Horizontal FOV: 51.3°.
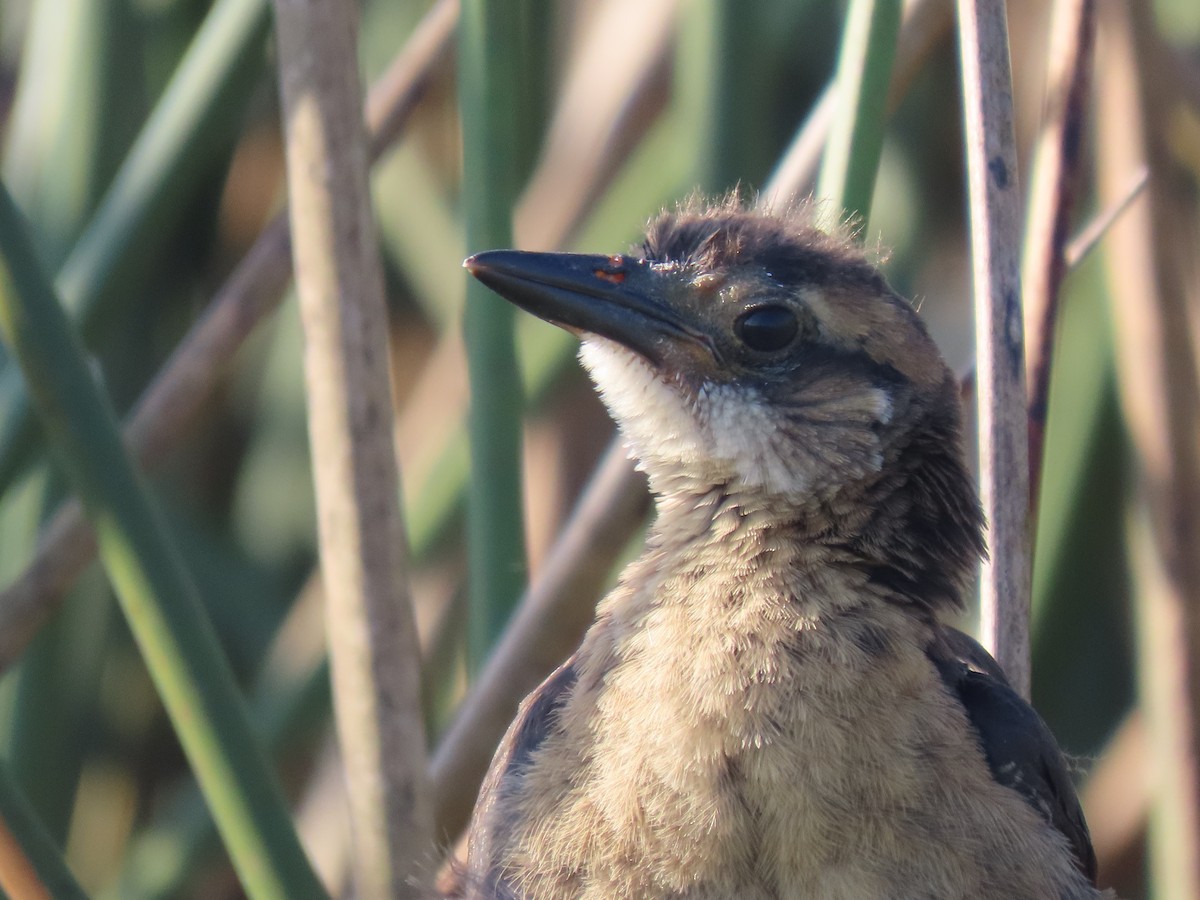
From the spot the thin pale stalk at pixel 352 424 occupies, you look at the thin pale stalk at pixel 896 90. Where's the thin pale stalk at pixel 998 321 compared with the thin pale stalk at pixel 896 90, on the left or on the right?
right

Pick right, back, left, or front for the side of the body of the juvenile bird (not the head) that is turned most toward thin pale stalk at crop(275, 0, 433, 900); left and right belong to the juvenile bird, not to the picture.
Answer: right

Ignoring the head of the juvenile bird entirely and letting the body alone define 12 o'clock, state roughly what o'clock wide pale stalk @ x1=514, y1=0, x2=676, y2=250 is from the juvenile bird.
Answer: The wide pale stalk is roughly at 5 o'clock from the juvenile bird.

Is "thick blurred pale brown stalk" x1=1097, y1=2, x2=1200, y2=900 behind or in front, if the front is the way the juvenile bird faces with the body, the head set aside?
behind

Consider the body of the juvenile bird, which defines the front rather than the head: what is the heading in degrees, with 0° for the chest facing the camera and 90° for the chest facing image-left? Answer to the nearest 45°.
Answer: approximately 0°

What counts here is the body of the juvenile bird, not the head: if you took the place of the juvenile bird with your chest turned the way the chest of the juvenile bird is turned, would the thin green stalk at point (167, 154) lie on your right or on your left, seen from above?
on your right

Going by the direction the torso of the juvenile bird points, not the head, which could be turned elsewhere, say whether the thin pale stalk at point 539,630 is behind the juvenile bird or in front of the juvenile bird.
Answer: behind
